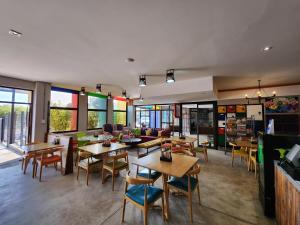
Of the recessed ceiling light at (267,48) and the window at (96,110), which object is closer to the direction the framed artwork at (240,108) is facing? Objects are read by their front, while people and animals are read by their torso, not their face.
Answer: the recessed ceiling light

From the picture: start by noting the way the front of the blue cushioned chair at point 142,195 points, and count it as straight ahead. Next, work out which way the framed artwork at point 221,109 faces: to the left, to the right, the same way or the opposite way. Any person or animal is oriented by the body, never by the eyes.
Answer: the opposite way

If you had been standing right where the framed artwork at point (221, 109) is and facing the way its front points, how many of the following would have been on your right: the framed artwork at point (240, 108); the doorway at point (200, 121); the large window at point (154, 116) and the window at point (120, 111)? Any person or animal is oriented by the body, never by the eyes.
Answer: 3

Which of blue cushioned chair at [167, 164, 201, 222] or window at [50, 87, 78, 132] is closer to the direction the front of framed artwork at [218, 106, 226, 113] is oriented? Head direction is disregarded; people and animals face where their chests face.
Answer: the blue cushioned chair

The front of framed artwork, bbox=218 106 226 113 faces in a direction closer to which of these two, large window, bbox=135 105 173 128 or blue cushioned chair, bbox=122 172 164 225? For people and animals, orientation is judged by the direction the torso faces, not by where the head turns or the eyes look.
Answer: the blue cushioned chair

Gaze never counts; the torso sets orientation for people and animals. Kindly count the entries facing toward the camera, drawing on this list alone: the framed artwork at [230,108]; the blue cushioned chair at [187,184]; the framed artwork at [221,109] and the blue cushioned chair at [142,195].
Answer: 2

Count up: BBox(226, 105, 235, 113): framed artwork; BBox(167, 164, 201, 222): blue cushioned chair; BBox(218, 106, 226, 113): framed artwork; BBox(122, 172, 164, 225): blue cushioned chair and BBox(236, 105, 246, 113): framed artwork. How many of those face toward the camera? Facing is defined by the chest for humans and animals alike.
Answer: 3

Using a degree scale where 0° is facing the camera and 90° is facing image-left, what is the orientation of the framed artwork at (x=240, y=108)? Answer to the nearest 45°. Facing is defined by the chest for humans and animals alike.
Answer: approximately 0°

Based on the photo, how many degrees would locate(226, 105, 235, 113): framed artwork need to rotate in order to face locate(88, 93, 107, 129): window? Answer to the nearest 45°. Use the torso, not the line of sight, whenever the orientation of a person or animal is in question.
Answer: approximately 90° to its right

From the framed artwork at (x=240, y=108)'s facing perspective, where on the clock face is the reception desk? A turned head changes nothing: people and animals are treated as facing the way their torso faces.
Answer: The reception desk is roughly at 12 o'clock from the framed artwork.

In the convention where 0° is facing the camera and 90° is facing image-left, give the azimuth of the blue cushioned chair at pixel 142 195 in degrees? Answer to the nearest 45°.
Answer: approximately 225°
